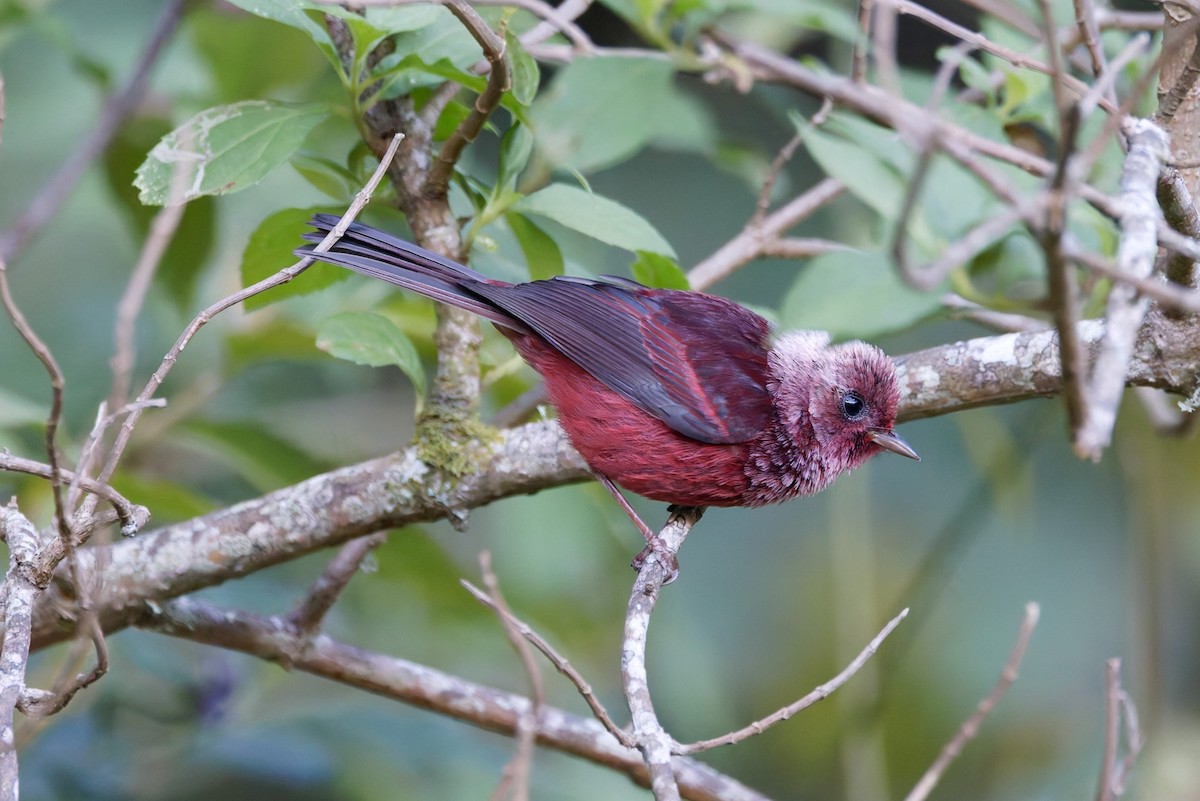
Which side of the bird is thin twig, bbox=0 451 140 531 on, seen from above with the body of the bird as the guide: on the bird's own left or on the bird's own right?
on the bird's own right

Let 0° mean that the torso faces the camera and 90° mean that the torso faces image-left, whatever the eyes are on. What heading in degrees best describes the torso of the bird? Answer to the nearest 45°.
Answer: approximately 270°

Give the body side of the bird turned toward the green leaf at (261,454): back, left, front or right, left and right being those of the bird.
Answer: back

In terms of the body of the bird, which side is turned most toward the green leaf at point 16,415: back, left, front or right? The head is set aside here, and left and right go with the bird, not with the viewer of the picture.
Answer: back

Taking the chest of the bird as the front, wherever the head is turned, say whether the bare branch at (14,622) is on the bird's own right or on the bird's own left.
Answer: on the bird's own right

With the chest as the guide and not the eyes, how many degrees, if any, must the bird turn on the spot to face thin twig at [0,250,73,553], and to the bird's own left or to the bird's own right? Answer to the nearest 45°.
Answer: approximately 135° to the bird's own right

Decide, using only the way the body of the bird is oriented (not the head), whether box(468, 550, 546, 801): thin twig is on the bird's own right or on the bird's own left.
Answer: on the bird's own right

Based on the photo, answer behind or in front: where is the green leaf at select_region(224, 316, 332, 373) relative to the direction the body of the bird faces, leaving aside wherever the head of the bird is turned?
behind
